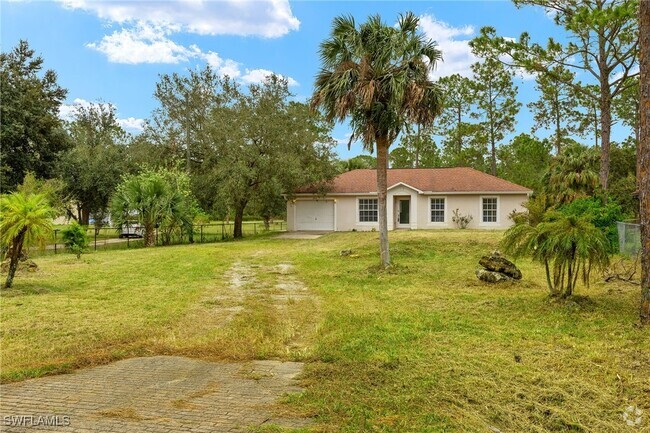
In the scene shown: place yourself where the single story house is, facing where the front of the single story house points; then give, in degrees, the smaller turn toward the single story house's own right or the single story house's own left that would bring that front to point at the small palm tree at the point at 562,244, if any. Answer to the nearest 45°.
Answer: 0° — it already faces it

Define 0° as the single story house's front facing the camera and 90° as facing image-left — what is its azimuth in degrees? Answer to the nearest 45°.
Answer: approximately 0°

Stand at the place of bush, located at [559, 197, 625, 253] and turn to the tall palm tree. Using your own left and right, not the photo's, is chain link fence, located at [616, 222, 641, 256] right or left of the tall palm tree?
left

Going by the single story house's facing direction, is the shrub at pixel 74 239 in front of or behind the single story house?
in front

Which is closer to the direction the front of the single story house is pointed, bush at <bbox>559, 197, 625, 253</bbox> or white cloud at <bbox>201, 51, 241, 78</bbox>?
the bush

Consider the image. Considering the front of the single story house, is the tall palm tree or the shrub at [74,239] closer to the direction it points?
the tall palm tree

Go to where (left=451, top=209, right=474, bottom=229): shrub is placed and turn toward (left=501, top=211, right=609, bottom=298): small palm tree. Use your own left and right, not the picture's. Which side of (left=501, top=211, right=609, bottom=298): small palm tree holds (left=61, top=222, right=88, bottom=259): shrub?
right

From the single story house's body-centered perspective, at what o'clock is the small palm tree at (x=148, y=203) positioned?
The small palm tree is roughly at 2 o'clock from the single story house.
